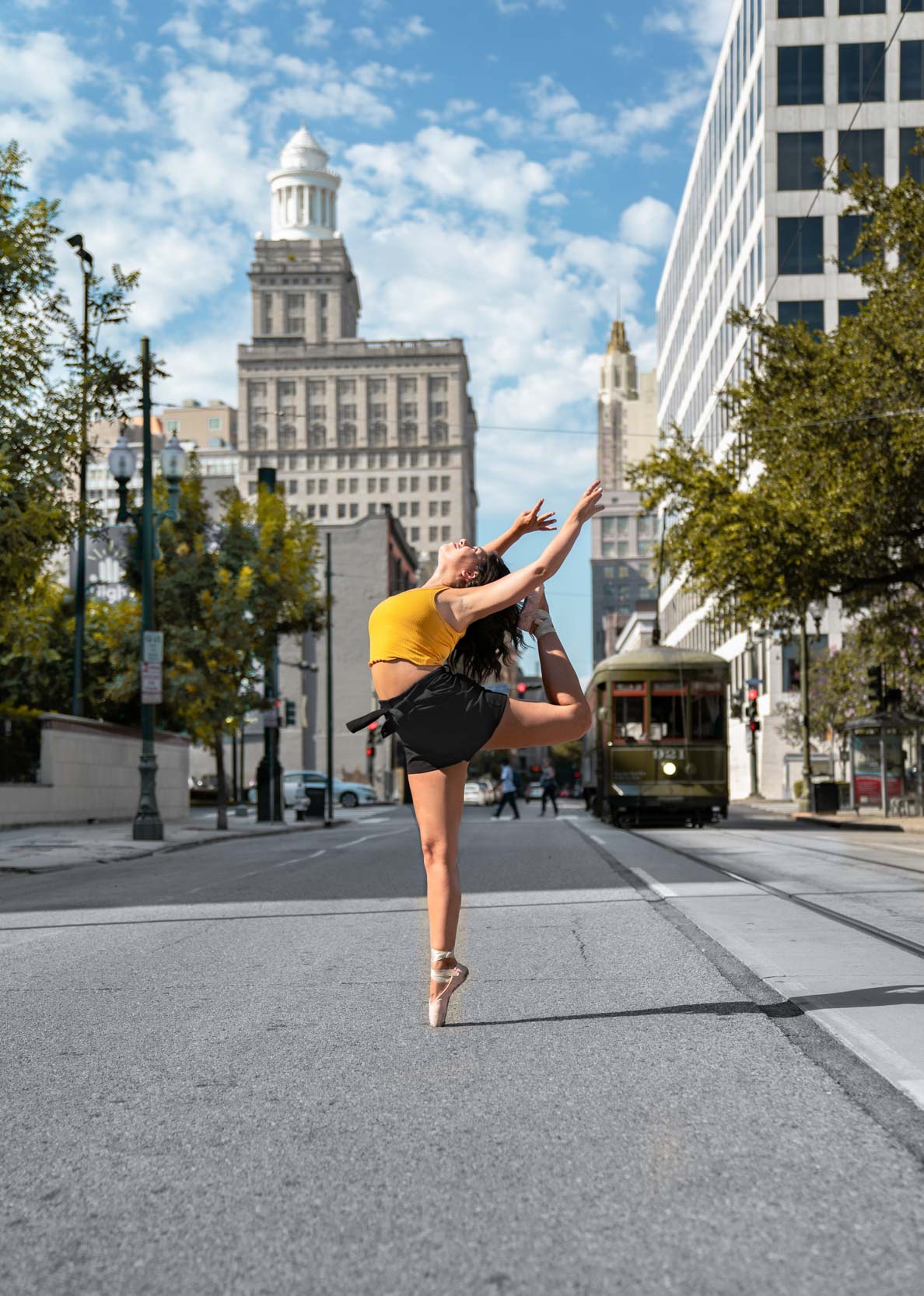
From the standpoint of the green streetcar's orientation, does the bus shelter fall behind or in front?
behind

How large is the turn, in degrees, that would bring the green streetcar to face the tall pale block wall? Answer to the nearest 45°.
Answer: approximately 90° to its right

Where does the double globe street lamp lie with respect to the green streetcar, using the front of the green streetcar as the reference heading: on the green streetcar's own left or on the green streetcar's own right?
on the green streetcar's own right

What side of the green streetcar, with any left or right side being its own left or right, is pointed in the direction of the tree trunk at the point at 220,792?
right

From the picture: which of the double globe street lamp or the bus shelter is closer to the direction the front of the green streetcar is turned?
the double globe street lamp

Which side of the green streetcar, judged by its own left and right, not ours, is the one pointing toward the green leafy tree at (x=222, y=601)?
right

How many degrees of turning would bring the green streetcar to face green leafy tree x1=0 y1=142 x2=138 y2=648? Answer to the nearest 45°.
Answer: approximately 45° to its right

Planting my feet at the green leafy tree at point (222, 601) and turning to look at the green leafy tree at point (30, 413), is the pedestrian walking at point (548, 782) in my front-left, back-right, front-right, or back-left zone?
back-left

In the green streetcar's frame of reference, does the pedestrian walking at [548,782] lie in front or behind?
behind

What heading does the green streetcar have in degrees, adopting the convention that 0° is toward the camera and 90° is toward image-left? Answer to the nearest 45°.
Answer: approximately 0°
